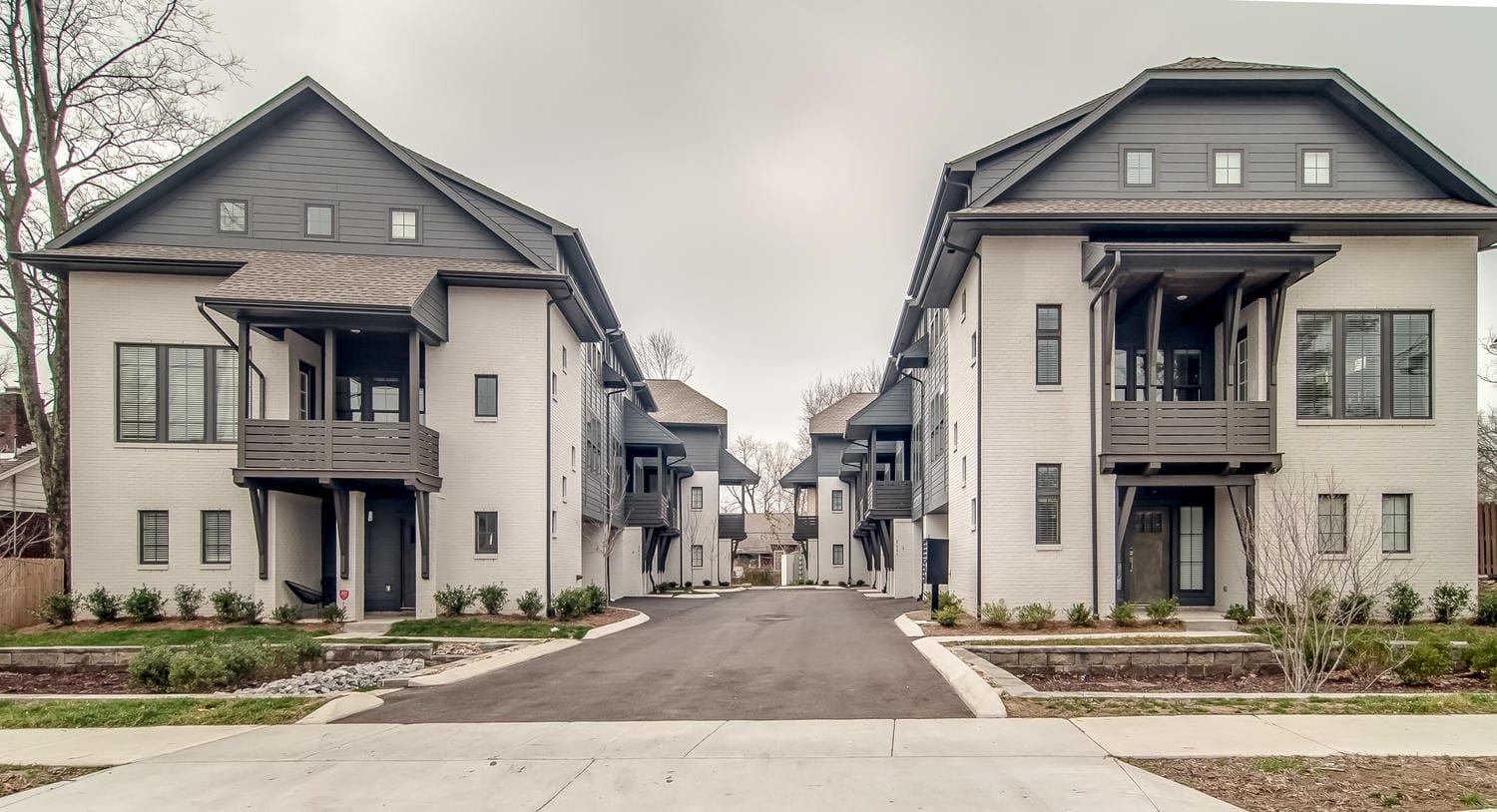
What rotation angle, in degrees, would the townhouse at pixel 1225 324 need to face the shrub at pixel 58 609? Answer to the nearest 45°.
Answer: approximately 90° to its right

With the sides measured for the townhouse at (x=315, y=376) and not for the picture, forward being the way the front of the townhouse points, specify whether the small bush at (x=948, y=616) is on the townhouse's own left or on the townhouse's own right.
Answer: on the townhouse's own left

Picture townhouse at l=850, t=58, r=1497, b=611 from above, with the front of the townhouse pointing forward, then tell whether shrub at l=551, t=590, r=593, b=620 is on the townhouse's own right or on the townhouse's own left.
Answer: on the townhouse's own right

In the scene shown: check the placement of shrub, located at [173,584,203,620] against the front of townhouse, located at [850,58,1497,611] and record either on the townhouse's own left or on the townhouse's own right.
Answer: on the townhouse's own right

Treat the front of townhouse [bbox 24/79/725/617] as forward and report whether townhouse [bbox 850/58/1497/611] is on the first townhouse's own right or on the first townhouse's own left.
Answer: on the first townhouse's own left

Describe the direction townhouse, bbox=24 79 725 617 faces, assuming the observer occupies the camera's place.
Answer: facing the viewer

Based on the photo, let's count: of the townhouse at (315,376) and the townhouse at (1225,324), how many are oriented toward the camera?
2

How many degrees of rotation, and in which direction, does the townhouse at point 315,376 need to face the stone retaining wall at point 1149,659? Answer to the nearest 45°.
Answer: approximately 45° to its left

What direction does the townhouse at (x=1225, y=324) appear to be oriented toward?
toward the camera

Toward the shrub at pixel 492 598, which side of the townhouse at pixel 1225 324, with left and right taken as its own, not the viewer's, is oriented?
right

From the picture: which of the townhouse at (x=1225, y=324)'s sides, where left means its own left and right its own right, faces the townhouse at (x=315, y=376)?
right
